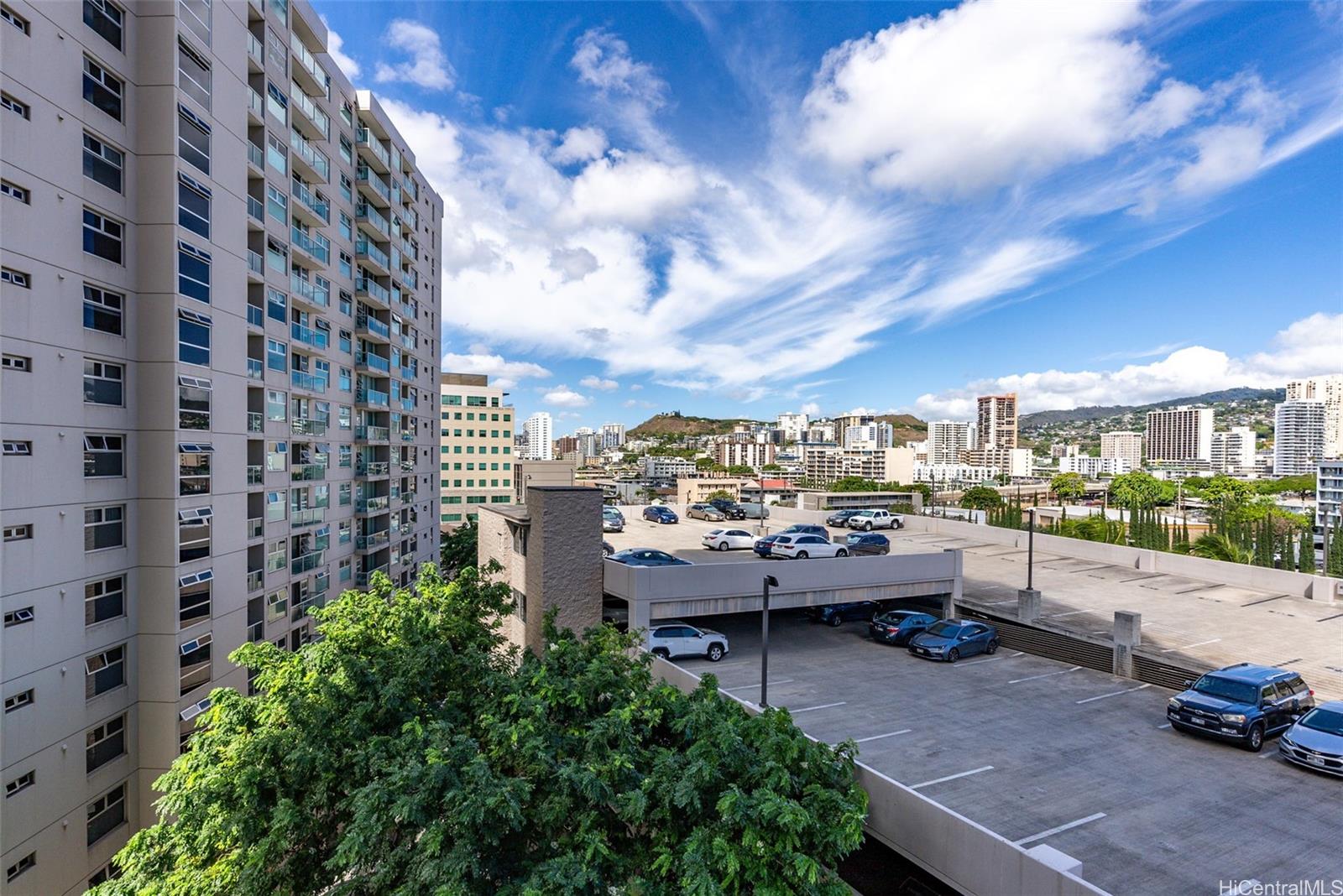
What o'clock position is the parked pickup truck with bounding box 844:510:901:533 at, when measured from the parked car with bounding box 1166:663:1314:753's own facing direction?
the parked pickup truck with bounding box 844:510:901:533 is roughly at 3 o'clock from the parked car with bounding box 1166:663:1314:753.

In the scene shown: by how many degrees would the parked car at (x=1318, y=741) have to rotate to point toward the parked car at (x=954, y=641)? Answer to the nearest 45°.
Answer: approximately 45° to its right

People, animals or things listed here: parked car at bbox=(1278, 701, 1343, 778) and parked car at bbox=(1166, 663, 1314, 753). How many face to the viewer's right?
0

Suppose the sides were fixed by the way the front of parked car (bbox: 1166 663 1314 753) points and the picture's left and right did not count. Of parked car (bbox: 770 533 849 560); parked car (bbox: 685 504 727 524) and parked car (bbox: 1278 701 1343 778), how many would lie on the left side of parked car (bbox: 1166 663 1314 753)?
1

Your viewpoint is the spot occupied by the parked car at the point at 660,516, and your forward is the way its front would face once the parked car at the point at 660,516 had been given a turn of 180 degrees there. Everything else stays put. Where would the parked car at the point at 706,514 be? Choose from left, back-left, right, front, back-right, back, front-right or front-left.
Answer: right

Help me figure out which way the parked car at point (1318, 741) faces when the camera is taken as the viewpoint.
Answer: facing the viewer and to the left of the viewer

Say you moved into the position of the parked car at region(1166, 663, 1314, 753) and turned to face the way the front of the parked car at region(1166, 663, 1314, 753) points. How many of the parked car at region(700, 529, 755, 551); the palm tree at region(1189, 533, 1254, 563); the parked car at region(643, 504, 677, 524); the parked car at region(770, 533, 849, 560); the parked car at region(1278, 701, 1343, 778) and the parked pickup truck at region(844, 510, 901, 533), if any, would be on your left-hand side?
1

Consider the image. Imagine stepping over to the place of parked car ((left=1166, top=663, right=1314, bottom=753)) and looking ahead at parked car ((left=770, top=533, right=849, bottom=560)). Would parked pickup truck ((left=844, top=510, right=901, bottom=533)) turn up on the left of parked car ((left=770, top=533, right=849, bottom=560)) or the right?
right

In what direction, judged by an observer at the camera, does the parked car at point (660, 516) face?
facing the viewer and to the right of the viewer
